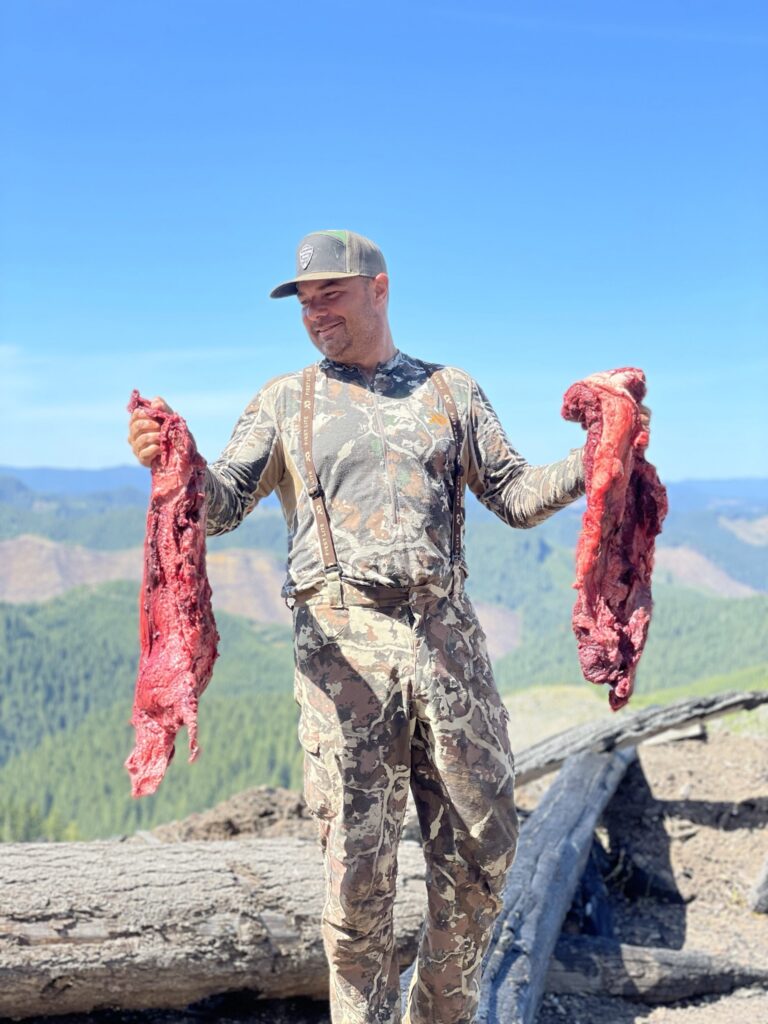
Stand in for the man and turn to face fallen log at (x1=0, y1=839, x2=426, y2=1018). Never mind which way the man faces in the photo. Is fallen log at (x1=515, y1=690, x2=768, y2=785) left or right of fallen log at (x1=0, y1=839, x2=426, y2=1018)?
right

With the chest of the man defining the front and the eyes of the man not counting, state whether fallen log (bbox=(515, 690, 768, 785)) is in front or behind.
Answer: behind

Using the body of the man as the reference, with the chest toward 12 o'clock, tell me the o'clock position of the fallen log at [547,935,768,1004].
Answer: The fallen log is roughly at 7 o'clock from the man.

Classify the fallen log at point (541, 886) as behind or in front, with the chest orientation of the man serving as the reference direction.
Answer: behind

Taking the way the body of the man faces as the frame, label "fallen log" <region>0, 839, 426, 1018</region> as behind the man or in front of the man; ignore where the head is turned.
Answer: behind

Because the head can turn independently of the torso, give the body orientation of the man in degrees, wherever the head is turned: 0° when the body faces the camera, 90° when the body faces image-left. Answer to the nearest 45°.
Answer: approximately 0°
